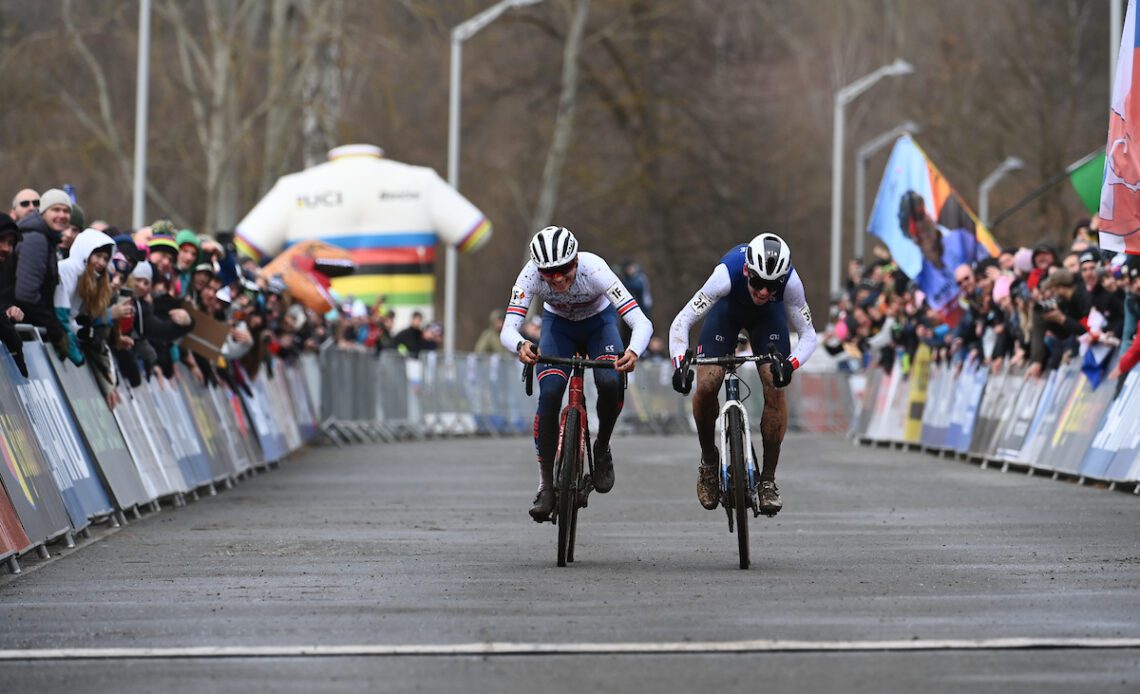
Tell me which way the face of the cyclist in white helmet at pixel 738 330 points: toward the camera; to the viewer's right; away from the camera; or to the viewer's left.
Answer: toward the camera

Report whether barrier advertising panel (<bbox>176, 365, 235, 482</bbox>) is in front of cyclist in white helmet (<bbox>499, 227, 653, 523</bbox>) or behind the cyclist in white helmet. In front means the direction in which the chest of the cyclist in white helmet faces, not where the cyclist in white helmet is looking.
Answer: behind

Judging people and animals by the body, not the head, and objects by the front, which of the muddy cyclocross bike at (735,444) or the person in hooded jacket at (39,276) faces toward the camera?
the muddy cyclocross bike

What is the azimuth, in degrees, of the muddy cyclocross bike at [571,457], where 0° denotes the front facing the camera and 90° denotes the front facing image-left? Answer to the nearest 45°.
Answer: approximately 0°

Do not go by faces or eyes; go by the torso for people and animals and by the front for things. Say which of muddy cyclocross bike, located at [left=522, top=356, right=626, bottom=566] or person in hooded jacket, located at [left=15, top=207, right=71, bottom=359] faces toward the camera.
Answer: the muddy cyclocross bike

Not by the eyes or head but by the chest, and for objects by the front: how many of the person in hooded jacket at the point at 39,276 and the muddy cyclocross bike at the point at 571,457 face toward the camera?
1

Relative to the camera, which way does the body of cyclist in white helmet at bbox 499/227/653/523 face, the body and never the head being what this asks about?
toward the camera

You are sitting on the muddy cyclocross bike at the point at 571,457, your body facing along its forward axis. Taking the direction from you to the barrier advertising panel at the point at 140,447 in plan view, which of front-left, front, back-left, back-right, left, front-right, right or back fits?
back-right

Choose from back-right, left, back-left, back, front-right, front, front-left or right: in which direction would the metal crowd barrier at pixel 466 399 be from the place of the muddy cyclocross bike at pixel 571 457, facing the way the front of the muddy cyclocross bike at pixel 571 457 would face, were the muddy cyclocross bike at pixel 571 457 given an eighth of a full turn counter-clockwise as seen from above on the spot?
back-left

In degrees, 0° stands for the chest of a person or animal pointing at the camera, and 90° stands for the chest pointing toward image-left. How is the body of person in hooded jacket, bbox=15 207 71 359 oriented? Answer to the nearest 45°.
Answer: approximately 270°

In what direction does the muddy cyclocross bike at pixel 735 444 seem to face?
toward the camera

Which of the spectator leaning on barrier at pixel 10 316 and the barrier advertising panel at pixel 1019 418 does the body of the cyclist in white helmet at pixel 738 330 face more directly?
the spectator leaning on barrier

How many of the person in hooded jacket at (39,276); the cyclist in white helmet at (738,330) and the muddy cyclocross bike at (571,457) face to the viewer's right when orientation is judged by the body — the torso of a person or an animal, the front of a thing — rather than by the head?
1

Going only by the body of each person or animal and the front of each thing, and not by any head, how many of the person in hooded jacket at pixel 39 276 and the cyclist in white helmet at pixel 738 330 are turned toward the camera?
1
